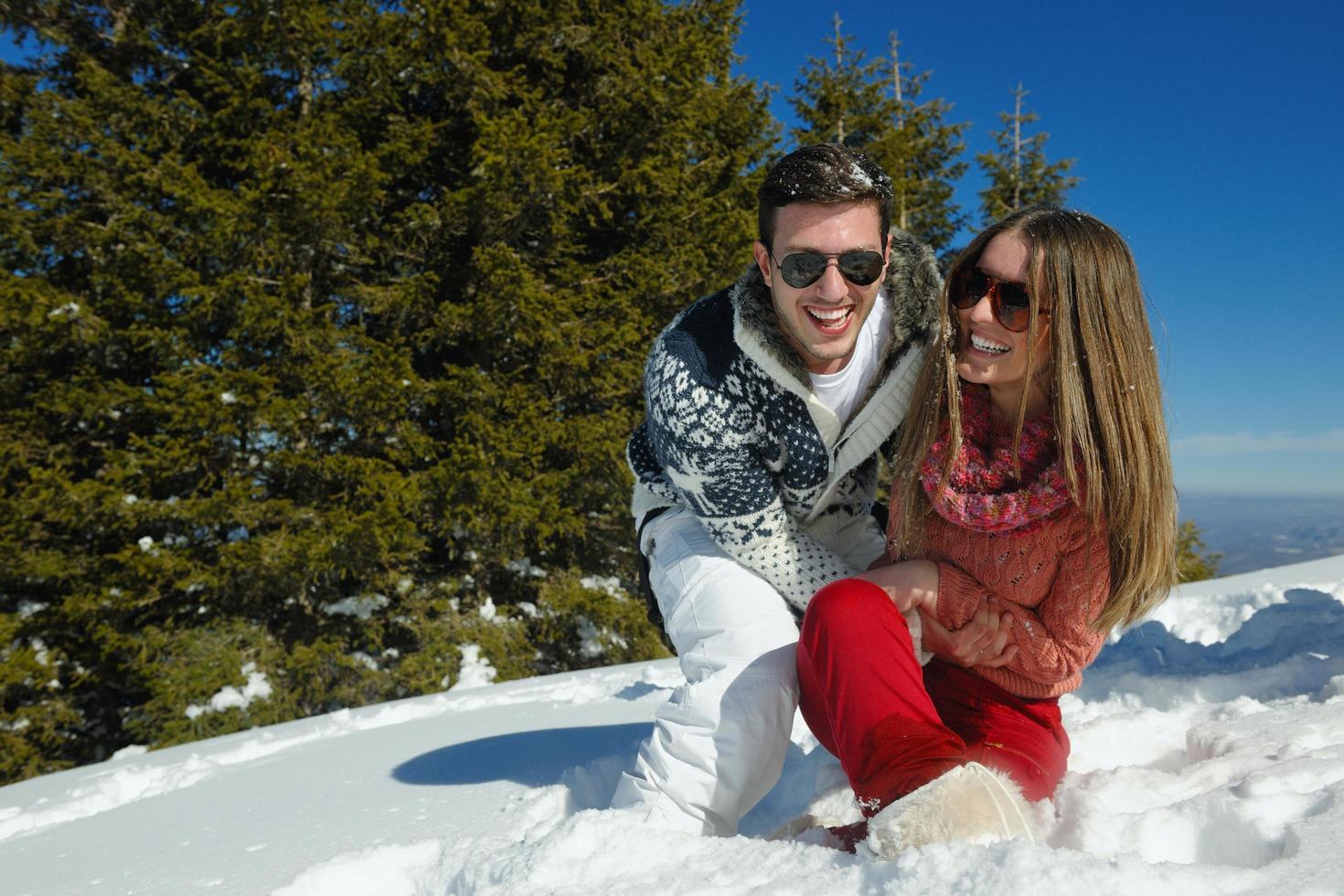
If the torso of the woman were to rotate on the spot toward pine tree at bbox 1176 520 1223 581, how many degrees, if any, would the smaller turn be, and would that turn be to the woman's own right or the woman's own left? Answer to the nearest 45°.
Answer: approximately 135° to the woman's own right

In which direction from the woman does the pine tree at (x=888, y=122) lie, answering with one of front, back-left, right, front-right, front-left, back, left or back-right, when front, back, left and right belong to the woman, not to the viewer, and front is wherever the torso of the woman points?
back-right

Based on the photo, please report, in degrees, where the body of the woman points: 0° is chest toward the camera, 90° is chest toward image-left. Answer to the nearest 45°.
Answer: approximately 45°

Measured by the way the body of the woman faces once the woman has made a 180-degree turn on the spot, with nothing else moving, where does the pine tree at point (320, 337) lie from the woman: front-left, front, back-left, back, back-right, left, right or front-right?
left
